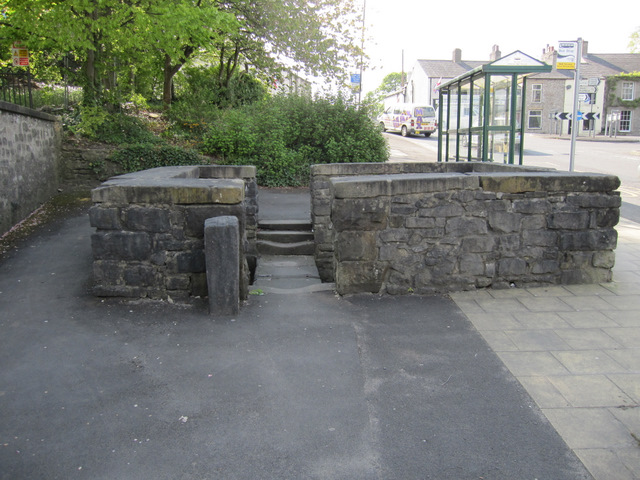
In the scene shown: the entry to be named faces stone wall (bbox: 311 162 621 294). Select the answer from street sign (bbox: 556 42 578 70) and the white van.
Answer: the street sign

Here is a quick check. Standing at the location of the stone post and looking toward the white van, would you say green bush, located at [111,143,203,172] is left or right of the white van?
left

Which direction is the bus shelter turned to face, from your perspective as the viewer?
facing to the right of the viewer

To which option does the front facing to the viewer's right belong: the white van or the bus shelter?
the bus shelter

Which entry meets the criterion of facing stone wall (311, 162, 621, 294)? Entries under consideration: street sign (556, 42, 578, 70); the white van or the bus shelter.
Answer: the street sign

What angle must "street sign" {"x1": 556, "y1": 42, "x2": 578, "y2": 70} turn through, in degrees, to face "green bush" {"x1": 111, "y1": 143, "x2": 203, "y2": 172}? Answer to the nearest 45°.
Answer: approximately 90° to its right

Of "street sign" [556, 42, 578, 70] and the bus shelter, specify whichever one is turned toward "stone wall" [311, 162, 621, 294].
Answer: the street sign

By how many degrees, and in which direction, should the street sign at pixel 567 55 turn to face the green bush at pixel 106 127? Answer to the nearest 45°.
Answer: approximately 90° to its right

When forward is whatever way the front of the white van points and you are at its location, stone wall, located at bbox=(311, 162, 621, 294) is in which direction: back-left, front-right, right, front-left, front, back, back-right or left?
back-left

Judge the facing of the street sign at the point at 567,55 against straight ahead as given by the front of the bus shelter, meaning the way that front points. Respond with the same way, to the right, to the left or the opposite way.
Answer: to the right

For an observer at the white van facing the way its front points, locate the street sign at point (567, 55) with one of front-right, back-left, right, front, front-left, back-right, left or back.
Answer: back-left

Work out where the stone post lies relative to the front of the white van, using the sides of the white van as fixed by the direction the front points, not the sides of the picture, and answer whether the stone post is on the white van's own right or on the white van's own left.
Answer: on the white van's own left

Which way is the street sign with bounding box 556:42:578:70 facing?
toward the camera

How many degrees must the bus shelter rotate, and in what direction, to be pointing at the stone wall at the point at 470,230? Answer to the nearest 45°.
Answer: approximately 90° to its right
